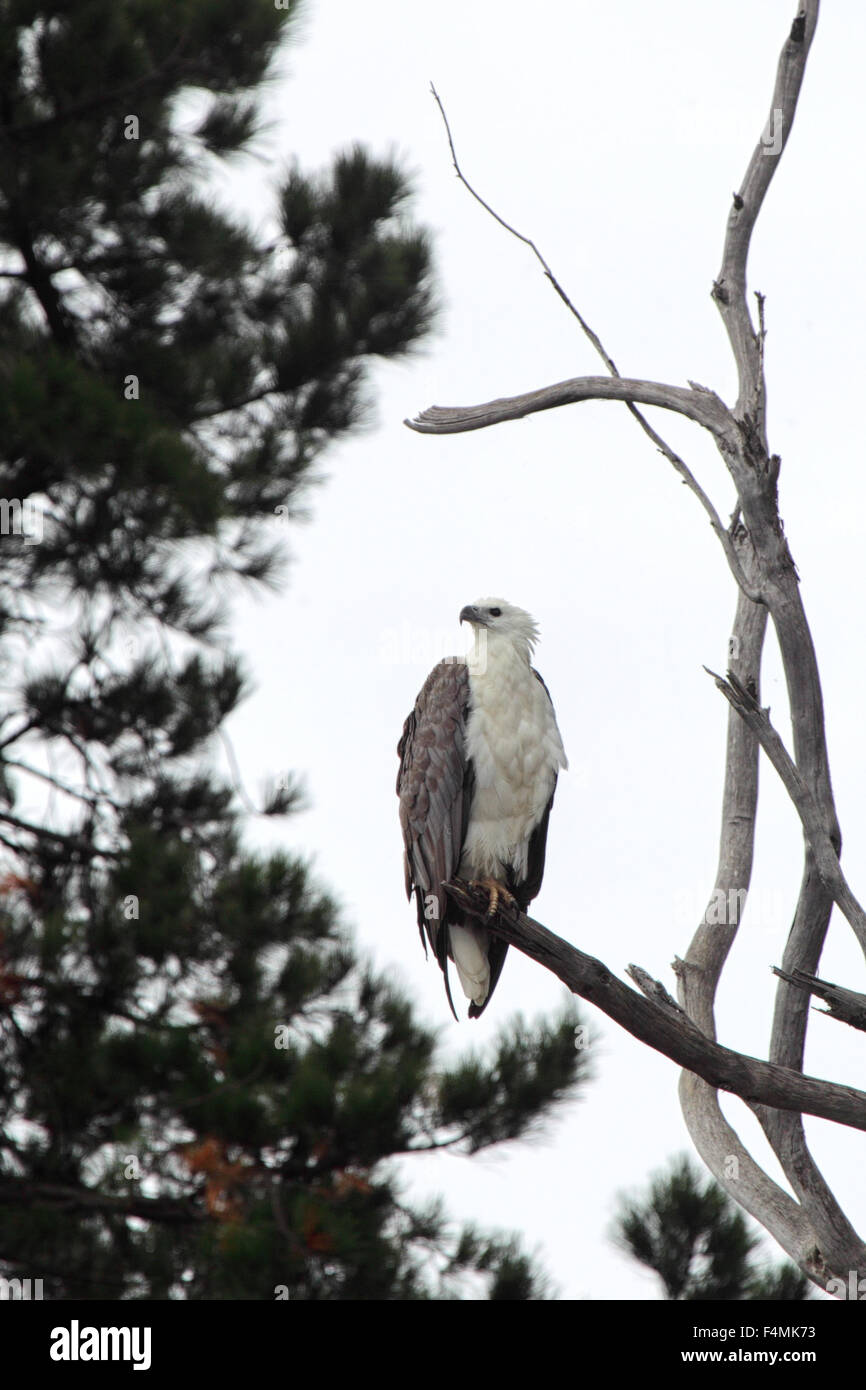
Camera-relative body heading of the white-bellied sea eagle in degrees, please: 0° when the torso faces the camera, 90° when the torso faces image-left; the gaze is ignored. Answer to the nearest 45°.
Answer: approximately 315°

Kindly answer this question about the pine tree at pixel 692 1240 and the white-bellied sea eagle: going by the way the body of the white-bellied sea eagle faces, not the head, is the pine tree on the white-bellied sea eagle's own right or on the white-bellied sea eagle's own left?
on the white-bellied sea eagle's own left
